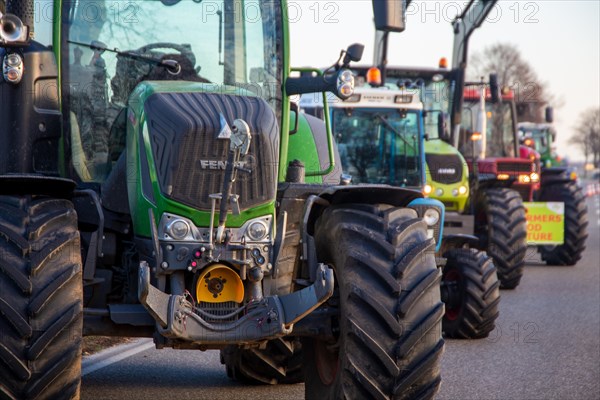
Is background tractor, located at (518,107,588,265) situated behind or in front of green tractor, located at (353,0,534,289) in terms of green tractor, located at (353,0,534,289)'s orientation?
behind

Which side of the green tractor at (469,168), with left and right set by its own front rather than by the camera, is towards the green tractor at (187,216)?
front

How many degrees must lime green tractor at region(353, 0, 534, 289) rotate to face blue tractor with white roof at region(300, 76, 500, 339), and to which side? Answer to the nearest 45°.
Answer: approximately 45° to its right

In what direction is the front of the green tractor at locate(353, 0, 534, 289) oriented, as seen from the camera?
facing the viewer

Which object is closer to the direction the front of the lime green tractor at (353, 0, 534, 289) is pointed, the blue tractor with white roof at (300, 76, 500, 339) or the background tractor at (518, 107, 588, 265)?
the blue tractor with white roof

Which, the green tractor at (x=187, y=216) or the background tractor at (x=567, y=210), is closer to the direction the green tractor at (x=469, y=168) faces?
the green tractor
